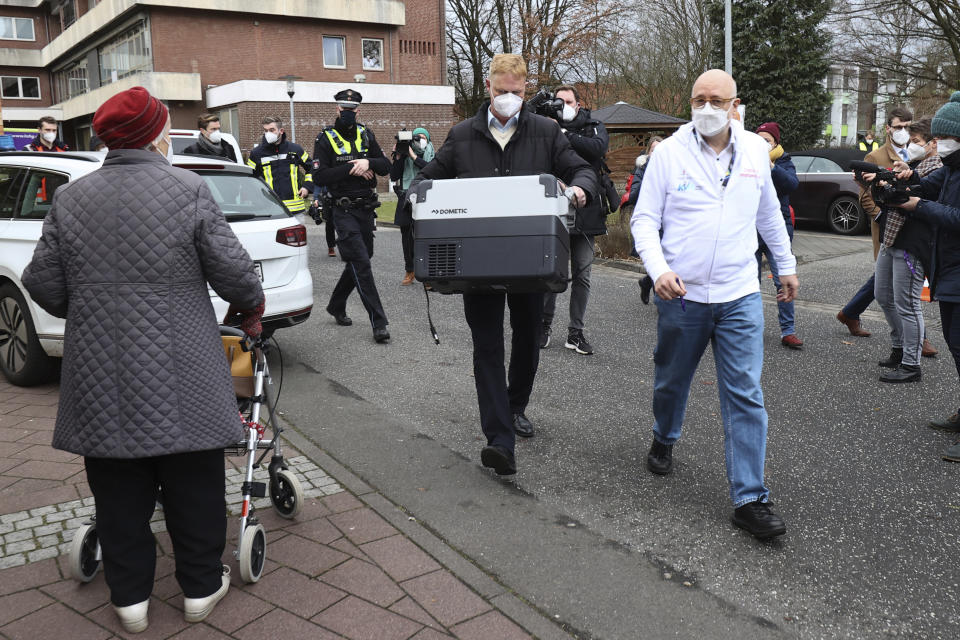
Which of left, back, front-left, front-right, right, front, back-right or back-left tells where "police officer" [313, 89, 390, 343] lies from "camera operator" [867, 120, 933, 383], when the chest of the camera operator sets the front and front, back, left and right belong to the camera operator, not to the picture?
front

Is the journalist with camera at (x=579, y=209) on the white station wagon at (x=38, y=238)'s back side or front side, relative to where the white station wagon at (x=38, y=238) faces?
on the back side

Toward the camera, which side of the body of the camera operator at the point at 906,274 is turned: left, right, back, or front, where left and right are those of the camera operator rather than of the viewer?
left

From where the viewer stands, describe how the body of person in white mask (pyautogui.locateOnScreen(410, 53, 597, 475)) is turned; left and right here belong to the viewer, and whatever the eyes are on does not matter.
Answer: facing the viewer

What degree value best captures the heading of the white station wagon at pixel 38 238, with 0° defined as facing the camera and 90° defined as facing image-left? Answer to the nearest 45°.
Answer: approximately 135°

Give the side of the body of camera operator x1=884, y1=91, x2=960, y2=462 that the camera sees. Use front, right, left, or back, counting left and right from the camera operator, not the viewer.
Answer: left

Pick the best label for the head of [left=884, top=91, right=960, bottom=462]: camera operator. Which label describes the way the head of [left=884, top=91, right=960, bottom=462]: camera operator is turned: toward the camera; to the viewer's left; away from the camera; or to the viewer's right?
to the viewer's left

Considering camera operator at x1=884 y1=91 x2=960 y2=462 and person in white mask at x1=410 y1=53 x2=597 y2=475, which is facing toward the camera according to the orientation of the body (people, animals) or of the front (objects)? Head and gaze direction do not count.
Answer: the person in white mask

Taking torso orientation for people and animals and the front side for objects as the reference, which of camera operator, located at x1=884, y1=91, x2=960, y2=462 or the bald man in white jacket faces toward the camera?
the bald man in white jacket

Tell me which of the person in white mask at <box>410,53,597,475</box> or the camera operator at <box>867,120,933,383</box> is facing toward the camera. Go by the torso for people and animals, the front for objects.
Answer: the person in white mask

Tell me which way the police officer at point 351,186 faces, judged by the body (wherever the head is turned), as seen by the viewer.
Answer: toward the camera

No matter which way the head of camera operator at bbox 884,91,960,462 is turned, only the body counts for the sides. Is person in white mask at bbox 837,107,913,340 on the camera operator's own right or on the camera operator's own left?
on the camera operator's own right

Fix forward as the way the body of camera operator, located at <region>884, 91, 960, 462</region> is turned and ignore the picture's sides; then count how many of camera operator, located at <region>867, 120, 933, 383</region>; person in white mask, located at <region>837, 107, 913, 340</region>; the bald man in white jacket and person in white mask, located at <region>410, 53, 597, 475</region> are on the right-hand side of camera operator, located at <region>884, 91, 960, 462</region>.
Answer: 2

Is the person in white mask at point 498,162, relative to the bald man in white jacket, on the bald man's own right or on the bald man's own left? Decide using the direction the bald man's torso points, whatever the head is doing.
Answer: on the bald man's own right
